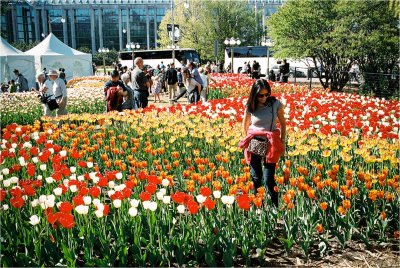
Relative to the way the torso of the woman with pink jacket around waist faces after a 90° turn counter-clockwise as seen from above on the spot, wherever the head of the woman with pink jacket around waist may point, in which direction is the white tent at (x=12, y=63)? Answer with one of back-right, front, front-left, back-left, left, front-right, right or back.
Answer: back-left

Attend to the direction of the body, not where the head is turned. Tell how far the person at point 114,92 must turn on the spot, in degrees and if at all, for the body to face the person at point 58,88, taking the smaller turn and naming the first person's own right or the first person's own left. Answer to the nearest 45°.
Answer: approximately 135° to the first person's own right

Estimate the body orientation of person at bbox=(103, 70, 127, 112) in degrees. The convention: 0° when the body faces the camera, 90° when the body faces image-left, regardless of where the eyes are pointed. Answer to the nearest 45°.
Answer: approximately 0°

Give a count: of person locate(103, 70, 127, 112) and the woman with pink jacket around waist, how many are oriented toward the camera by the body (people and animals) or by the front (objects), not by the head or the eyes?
2

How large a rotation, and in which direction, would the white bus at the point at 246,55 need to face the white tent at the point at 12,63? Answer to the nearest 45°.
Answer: approximately 135° to its right

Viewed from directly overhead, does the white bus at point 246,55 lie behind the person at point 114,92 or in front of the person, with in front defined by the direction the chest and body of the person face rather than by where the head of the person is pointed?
behind

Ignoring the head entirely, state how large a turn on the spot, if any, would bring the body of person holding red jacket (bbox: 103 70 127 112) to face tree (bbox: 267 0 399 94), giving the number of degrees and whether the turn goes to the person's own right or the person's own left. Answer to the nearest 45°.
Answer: approximately 135° to the person's own left

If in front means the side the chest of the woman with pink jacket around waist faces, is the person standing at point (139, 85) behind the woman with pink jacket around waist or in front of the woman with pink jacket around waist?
behind

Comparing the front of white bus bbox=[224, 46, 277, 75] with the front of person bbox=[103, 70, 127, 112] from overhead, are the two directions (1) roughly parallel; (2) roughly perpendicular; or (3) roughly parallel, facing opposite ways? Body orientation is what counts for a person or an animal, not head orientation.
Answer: roughly perpendicular

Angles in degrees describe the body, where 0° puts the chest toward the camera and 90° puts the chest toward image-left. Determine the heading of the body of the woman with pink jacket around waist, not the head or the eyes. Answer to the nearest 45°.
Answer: approximately 0°

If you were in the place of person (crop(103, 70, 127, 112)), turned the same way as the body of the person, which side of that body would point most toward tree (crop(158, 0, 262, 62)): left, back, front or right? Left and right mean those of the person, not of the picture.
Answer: back
